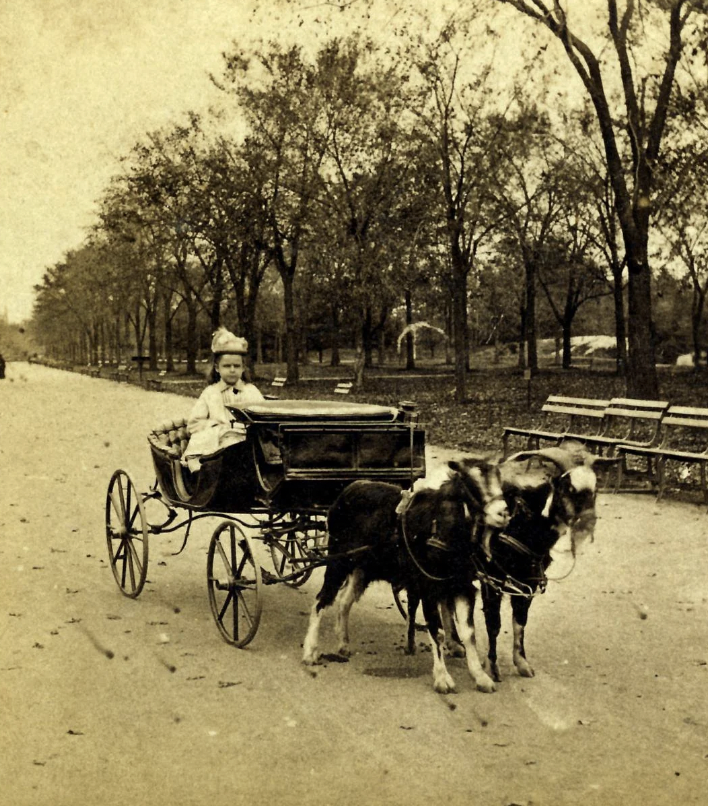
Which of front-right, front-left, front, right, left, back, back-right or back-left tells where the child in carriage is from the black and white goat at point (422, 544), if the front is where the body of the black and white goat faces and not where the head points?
back

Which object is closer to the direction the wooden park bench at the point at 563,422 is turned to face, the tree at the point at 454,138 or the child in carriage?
the child in carriage

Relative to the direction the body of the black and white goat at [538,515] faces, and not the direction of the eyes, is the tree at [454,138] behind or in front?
behind

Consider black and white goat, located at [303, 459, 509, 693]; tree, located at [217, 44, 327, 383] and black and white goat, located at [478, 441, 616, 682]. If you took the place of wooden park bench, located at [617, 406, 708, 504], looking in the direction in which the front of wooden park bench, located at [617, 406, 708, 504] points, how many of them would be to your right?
1

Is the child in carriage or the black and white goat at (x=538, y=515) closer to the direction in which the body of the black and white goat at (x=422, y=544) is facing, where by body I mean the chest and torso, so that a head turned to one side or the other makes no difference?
the black and white goat

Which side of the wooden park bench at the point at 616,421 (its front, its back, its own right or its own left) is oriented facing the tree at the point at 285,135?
right

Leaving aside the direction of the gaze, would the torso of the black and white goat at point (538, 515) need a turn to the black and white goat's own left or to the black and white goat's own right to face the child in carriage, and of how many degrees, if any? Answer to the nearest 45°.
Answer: approximately 180°

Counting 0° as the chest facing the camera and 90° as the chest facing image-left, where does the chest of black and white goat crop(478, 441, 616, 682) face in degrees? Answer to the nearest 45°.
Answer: approximately 315°

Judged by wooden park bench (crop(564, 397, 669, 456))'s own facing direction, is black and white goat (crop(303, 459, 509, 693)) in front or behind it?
in front

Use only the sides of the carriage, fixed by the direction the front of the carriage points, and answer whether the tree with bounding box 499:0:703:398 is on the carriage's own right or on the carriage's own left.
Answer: on the carriage's own left

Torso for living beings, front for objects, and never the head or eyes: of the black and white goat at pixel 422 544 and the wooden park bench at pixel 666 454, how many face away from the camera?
0

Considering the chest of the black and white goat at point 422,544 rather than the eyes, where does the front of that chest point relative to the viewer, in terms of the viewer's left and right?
facing the viewer and to the right of the viewer

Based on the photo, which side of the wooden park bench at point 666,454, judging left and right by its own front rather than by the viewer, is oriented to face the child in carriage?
front

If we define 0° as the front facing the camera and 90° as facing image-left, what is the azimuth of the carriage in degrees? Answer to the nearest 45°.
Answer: approximately 315°

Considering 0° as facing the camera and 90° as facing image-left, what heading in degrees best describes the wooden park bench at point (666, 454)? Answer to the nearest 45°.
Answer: approximately 45°
